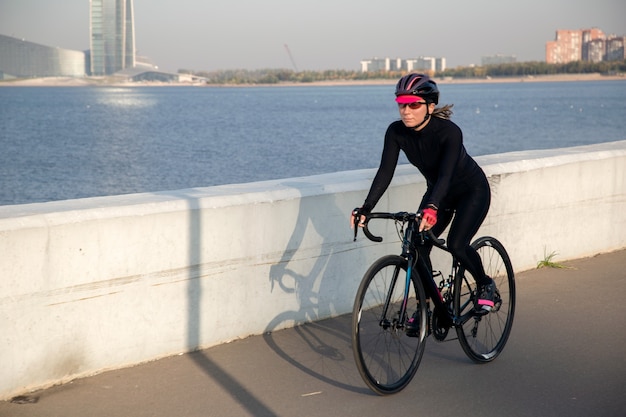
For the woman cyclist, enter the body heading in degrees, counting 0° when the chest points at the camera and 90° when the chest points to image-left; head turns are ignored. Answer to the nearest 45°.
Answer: approximately 45°
